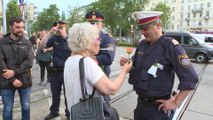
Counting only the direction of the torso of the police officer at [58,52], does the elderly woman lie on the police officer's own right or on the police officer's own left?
on the police officer's own left

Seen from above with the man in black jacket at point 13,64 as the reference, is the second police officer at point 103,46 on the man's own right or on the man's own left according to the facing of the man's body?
on the man's own left

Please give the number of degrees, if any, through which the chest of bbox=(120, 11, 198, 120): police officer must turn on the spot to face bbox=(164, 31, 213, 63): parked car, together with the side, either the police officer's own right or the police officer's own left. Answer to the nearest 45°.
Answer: approximately 135° to the police officer's own right

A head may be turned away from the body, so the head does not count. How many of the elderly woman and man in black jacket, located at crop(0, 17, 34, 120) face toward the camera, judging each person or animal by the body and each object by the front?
1

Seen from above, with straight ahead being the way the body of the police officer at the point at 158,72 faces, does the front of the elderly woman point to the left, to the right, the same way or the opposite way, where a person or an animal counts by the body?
the opposite way
